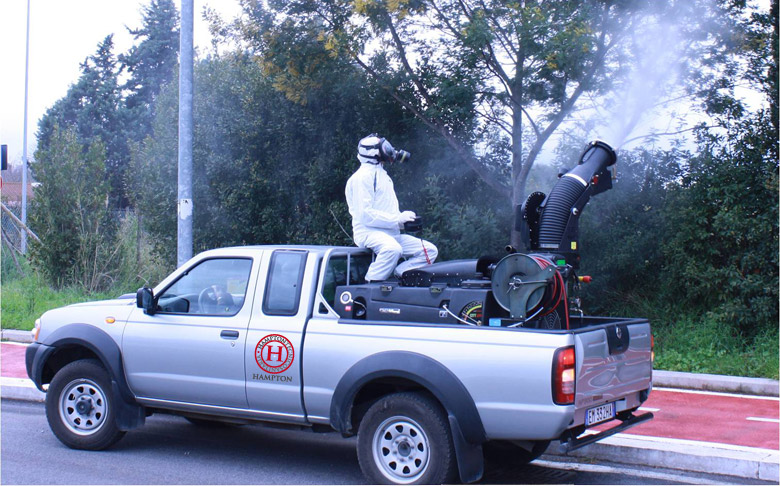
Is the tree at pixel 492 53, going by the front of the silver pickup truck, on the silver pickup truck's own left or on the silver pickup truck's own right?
on the silver pickup truck's own right

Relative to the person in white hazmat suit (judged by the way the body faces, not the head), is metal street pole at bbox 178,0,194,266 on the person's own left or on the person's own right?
on the person's own left

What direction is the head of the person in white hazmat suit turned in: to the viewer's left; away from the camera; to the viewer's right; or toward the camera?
to the viewer's right

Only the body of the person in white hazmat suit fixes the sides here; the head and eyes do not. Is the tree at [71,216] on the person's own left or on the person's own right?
on the person's own left

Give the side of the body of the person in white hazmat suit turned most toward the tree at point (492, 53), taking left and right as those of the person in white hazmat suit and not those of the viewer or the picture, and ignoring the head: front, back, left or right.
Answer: left

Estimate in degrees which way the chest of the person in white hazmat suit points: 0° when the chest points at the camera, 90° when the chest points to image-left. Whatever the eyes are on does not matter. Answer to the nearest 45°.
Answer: approximately 270°

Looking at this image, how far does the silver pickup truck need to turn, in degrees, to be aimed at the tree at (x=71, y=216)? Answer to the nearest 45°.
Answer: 0° — it already faces it
